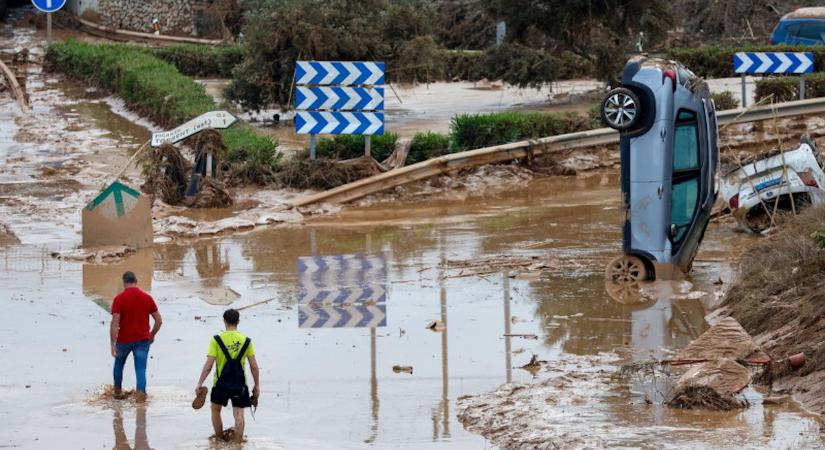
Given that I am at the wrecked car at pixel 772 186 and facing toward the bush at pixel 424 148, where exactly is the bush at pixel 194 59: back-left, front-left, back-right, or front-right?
front-right

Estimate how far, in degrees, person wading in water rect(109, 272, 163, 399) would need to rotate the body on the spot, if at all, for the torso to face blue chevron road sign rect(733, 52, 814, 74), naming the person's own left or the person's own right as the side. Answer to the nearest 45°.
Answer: approximately 45° to the person's own right

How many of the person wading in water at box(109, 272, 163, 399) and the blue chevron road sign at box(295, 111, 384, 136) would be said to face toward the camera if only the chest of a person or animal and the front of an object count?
1

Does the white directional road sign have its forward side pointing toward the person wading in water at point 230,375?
yes

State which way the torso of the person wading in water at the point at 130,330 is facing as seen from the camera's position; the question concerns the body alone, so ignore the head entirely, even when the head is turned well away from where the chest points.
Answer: away from the camera

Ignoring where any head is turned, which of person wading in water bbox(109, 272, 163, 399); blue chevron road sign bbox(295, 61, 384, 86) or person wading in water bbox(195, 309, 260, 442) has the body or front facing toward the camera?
the blue chevron road sign

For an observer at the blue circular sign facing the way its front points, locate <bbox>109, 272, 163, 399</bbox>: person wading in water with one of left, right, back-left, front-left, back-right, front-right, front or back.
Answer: front

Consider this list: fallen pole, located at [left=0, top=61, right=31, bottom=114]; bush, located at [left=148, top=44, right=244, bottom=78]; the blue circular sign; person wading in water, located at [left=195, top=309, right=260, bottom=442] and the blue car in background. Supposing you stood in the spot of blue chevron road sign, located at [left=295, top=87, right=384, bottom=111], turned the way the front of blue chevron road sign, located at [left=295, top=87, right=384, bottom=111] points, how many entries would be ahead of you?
1

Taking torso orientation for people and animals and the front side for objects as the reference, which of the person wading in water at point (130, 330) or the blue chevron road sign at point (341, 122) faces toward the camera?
the blue chevron road sign

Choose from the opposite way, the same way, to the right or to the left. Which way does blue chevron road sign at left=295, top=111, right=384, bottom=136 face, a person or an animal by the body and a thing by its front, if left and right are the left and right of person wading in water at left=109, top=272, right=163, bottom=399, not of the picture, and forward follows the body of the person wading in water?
the opposite way

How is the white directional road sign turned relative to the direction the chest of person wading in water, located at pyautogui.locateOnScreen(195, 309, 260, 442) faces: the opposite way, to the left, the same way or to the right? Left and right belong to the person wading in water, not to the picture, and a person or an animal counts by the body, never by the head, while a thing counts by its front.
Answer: the opposite way

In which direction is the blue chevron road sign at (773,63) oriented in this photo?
toward the camera

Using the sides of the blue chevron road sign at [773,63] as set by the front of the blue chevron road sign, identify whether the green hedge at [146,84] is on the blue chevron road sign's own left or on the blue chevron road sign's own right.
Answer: on the blue chevron road sign's own right

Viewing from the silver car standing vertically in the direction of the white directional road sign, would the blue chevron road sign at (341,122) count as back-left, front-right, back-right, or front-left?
front-right

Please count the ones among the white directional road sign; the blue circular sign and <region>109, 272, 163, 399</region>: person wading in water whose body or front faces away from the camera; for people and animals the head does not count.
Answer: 1

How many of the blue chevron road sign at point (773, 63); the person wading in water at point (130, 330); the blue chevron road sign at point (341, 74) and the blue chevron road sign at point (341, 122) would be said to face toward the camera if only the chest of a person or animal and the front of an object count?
3

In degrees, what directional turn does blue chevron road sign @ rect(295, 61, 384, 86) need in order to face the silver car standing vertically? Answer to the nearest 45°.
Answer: approximately 45° to its left

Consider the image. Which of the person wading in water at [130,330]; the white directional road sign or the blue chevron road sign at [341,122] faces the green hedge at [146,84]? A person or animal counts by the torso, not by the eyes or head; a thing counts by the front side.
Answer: the person wading in water

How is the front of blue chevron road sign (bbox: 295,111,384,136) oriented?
toward the camera

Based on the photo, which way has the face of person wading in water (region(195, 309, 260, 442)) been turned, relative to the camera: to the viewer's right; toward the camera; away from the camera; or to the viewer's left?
away from the camera

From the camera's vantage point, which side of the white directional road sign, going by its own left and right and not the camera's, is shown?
front

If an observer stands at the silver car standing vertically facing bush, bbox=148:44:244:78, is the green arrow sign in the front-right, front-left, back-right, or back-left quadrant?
front-left

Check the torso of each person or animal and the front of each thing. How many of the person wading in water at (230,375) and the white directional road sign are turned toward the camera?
1

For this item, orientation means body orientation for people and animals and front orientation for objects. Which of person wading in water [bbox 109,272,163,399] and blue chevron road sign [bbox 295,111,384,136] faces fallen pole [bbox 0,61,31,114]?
the person wading in water
